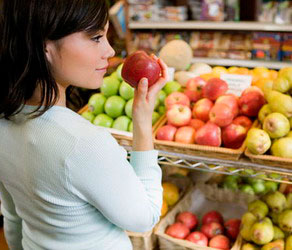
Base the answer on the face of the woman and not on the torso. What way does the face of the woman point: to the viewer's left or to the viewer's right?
to the viewer's right

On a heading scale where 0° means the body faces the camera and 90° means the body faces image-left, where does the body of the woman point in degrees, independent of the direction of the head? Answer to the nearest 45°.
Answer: approximately 225°

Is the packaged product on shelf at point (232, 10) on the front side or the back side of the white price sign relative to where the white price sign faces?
on the back side

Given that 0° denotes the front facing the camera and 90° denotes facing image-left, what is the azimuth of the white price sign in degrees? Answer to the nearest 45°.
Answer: approximately 0°

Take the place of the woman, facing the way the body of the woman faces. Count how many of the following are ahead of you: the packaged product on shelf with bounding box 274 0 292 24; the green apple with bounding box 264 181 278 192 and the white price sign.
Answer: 3
